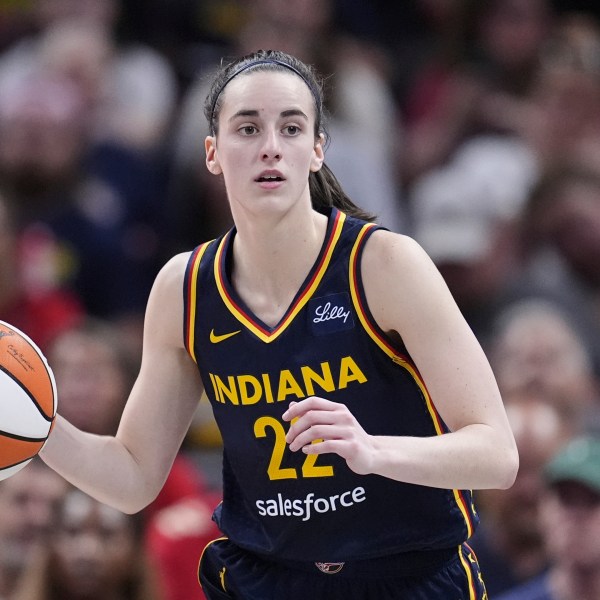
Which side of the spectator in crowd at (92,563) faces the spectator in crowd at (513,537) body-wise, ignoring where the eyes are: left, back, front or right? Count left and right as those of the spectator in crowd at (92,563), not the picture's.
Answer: left

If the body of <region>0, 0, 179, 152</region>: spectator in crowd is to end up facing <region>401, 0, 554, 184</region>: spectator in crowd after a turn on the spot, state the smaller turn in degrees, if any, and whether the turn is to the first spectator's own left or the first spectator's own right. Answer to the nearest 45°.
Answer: approximately 90° to the first spectator's own left

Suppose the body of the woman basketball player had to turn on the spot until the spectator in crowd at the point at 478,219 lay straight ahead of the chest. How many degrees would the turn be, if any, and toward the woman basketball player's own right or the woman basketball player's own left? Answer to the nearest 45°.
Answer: approximately 180°

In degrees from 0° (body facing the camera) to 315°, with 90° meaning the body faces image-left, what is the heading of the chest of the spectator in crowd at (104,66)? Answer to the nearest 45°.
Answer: approximately 0°
